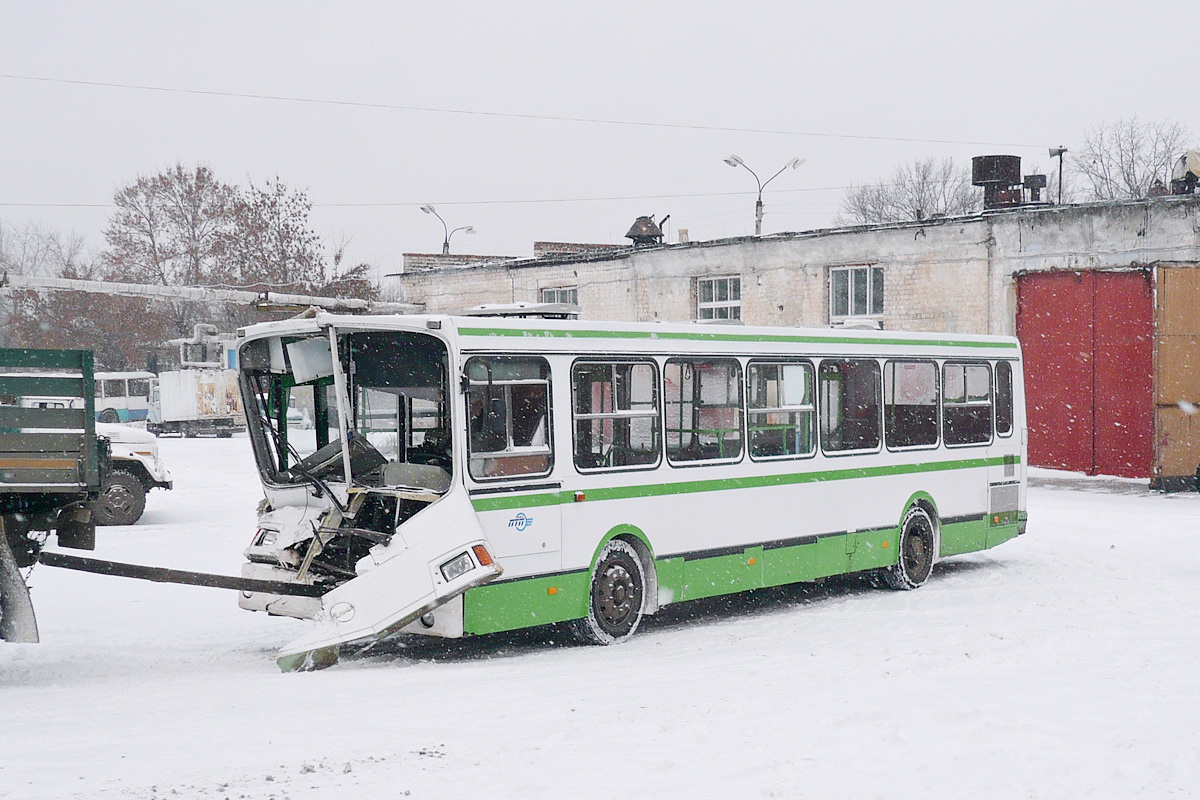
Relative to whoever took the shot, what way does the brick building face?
facing the viewer and to the left of the viewer

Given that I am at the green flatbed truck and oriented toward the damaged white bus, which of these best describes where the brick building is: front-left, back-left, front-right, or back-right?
front-left

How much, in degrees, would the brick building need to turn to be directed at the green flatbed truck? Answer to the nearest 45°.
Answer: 0° — it already faces it

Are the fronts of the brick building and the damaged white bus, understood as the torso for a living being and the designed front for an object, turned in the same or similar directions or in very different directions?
same or similar directions

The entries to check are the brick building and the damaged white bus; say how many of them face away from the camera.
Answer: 0

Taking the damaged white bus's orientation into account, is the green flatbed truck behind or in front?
in front

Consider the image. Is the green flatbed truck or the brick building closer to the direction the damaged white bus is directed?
the green flatbed truck

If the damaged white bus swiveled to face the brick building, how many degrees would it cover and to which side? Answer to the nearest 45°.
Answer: approximately 180°
